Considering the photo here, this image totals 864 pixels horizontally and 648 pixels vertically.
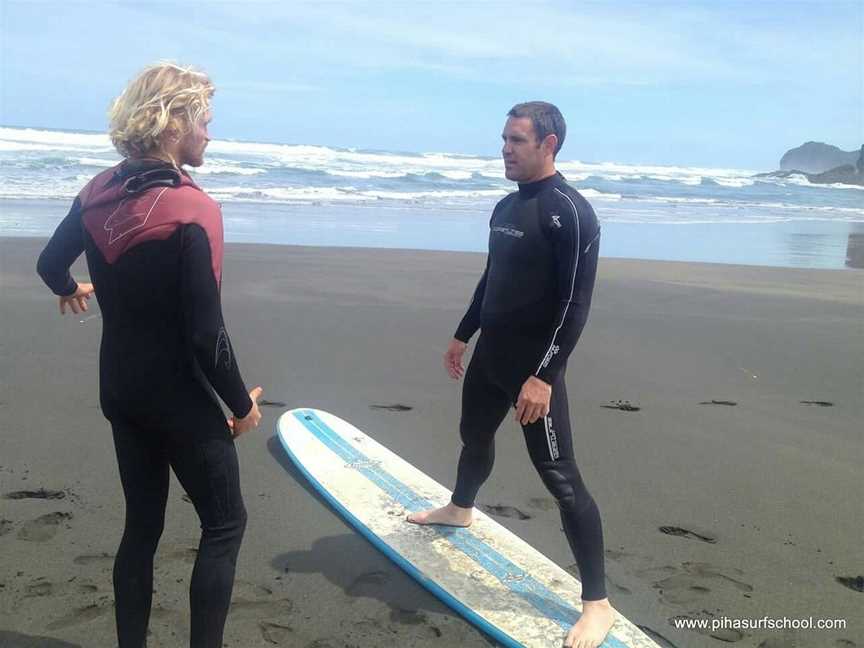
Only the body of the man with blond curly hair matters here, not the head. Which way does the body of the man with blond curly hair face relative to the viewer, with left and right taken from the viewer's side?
facing away from the viewer and to the right of the viewer

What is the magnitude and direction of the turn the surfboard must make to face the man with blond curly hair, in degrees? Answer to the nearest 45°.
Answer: approximately 90° to its left

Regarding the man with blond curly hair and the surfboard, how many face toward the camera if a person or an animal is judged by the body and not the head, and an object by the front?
0

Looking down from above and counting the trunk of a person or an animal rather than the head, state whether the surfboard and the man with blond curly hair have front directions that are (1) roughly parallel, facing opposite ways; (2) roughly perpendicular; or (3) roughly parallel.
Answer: roughly perpendicular

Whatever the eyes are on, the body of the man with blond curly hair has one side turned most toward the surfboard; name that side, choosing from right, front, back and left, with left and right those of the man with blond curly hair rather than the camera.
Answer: front

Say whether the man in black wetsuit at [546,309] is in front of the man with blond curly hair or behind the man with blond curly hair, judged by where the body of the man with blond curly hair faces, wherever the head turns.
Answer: in front

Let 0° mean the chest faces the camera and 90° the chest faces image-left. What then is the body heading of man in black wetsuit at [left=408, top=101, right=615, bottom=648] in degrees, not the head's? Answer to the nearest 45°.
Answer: approximately 45°

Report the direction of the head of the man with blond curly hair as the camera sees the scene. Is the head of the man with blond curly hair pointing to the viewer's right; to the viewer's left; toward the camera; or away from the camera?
to the viewer's right

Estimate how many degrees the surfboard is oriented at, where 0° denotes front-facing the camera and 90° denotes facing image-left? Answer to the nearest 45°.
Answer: approximately 135°

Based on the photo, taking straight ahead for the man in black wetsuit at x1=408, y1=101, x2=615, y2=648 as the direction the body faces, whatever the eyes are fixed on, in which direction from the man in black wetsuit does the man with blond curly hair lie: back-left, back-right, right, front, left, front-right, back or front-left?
front
